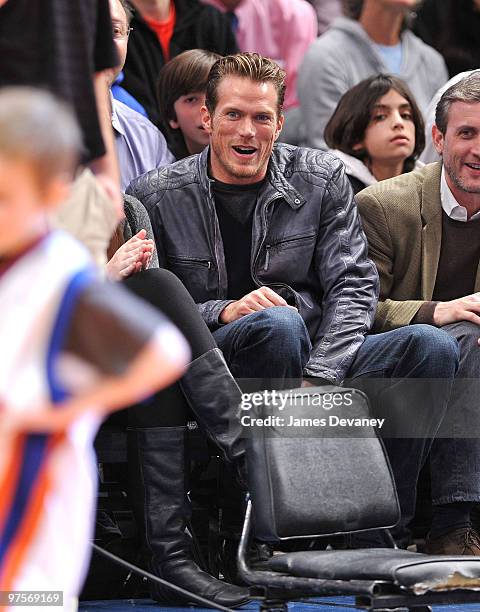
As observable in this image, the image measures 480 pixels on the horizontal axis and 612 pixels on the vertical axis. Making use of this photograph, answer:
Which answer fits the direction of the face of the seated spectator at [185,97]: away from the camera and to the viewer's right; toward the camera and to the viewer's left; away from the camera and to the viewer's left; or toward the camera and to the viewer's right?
toward the camera and to the viewer's right

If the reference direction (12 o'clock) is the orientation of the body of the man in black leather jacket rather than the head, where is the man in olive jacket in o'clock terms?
The man in olive jacket is roughly at 8 o'clock from the man in black leather jacket.

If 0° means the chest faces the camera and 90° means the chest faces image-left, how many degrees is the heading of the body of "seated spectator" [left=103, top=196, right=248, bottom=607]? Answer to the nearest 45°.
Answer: approximately 315°

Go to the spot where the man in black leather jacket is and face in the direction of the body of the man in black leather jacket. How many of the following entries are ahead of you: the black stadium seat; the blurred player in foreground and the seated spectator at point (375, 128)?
2

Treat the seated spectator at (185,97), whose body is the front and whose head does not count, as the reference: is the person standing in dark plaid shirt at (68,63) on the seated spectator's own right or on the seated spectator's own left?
on the seated spectator's own right

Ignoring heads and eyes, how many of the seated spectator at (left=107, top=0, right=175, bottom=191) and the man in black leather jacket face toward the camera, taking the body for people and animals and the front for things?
2

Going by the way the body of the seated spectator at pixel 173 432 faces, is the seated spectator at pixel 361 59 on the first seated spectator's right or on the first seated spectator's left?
on the first seated spectator's left

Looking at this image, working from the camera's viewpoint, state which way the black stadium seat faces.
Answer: facing the viewer and to the right of the viewer

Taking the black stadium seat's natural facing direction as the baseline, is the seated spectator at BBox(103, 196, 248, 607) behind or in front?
behind
